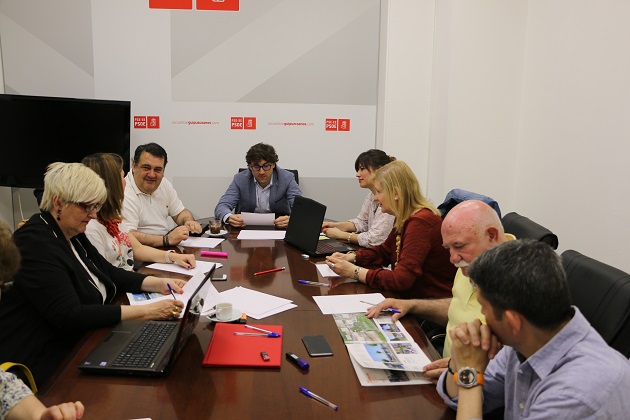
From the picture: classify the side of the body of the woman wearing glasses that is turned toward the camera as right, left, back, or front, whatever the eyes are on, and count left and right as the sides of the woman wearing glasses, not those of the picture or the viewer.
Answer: right

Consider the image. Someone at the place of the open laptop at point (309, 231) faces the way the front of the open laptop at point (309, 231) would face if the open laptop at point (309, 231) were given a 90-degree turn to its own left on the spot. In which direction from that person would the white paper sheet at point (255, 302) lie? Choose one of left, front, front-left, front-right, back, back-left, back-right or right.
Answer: back-left

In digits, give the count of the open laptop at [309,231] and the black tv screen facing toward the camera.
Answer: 1

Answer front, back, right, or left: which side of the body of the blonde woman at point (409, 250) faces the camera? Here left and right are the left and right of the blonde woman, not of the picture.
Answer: left

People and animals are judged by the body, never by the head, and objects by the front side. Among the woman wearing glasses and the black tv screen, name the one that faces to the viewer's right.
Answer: the woman wearing glasses

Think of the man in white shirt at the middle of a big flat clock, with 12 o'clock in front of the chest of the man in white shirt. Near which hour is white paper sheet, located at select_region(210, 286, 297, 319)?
The white paper sheet is roughly at 1 o'clock from the man in white shirt.

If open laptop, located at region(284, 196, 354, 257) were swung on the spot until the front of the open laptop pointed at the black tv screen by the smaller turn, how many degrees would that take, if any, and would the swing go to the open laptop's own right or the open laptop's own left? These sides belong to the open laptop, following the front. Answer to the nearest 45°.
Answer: approximately 90° to the open laptop's own left

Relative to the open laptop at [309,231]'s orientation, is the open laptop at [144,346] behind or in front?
behind

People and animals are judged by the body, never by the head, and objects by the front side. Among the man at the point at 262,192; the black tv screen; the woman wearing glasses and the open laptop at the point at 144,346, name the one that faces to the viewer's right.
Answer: the woman wearing glasses

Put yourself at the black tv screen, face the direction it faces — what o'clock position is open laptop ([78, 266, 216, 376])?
The open laptop is roughly at 12 o'clock from the black tv screen.

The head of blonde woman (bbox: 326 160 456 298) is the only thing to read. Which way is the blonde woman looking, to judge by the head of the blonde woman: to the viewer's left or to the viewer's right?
to the viewer's left

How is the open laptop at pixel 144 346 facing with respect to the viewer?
to the viewer's left
